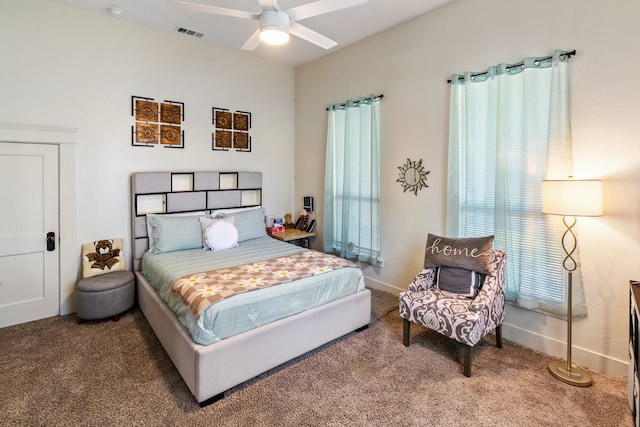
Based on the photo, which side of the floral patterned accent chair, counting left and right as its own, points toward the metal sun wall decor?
right

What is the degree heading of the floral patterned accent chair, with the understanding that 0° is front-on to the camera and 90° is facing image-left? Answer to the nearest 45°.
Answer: approximately 45°

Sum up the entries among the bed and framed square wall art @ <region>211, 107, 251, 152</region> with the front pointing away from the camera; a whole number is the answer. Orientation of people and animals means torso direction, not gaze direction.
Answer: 0

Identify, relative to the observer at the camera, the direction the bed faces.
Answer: facing the viewer and to the right of the viewer

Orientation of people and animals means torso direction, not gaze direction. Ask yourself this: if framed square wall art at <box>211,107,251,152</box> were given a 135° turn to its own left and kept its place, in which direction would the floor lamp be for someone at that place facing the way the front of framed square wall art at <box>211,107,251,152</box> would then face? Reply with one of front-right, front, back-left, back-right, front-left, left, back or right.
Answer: back-right

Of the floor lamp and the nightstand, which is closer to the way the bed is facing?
the floor lamp
